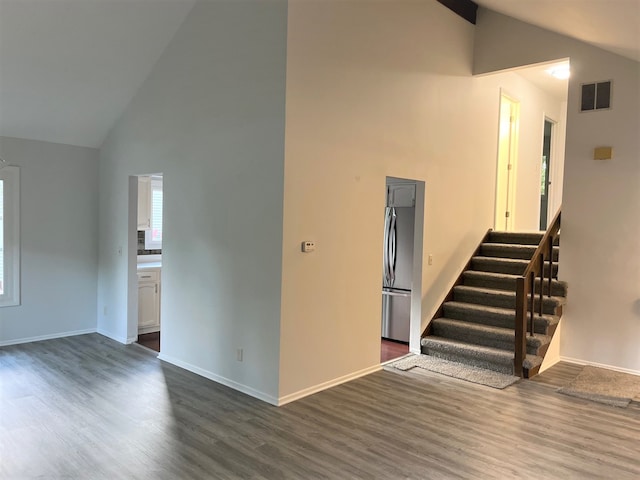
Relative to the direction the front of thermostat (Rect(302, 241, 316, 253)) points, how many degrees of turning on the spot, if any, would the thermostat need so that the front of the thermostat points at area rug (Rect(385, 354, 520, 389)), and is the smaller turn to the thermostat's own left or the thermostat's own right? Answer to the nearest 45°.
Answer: approximately 90° to the thermostat's own left

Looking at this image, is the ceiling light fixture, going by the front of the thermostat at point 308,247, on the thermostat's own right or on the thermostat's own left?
on the thermostat's own left

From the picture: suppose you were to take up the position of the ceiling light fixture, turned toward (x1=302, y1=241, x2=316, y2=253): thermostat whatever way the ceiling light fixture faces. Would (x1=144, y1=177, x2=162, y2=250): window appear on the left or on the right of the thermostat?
right

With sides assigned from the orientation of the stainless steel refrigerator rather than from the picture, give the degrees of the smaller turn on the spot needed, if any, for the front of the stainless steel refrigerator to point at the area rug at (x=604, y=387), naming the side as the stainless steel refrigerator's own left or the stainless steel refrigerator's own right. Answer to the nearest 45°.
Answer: approximately 90° to the stainless steel refrigerator's own left

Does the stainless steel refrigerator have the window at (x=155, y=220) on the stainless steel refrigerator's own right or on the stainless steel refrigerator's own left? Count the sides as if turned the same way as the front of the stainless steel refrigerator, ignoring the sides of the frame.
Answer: on the stainless steel refrigerator's own right

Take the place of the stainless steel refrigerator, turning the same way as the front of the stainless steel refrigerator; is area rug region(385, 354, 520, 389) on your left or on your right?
on your left

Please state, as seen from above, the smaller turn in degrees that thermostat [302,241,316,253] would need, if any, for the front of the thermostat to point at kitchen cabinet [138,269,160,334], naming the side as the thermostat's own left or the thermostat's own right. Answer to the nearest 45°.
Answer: approximately 180°

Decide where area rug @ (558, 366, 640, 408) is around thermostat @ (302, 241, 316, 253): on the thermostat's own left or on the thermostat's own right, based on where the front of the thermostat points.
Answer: on the thermostat's own left

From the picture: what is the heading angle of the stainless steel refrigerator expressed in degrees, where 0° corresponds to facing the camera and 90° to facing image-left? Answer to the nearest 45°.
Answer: approximately 45°

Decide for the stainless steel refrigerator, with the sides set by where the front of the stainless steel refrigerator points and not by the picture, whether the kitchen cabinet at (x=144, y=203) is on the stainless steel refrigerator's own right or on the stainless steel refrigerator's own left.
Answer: on the stainless steel refrigerator's own right
